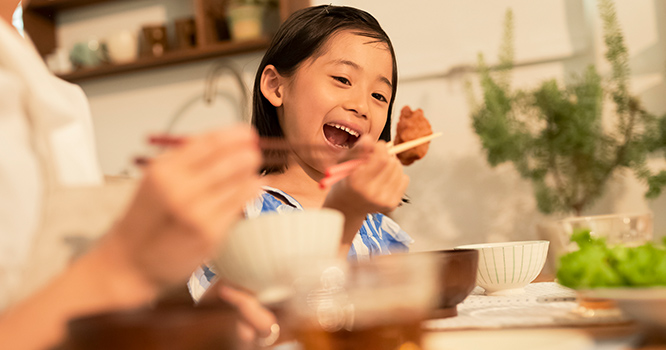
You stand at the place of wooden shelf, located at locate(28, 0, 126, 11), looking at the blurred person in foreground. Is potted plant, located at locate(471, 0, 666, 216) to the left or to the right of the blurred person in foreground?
left

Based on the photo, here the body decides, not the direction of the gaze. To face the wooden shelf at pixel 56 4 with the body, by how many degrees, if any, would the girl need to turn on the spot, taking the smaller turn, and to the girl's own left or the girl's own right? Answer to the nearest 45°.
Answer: approximately 180°

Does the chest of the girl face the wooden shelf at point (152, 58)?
no

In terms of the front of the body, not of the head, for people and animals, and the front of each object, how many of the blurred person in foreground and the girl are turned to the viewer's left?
0

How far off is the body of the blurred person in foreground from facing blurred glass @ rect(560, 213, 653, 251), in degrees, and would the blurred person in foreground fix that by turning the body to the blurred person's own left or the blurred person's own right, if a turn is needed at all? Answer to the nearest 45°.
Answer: approximately 45° to the blurred person's own left

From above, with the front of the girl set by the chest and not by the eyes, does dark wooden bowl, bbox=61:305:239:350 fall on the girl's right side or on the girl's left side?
on the girl's right side

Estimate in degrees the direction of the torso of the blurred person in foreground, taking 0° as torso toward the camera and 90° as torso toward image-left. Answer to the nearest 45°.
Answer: approximately 270°

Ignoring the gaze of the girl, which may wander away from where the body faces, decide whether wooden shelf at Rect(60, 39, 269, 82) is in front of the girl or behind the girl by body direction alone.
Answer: behind

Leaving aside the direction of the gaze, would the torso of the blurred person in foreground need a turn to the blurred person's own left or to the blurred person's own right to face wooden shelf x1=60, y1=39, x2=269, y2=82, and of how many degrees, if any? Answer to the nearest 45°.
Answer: approximately 90° to the blurred person's own left

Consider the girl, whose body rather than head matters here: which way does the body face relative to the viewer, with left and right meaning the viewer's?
facing the viewer and to the right of the viewer

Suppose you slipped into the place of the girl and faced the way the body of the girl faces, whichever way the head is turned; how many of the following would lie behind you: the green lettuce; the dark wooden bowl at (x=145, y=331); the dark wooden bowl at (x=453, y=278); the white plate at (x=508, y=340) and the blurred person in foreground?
0
